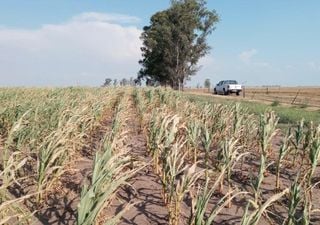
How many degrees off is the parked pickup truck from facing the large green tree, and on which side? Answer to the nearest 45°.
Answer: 0° — it already faces it

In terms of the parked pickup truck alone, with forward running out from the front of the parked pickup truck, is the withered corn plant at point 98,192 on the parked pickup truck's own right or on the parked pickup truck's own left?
on the parked pickup truck's own left

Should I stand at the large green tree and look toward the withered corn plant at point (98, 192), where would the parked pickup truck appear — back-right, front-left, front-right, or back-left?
front-left
